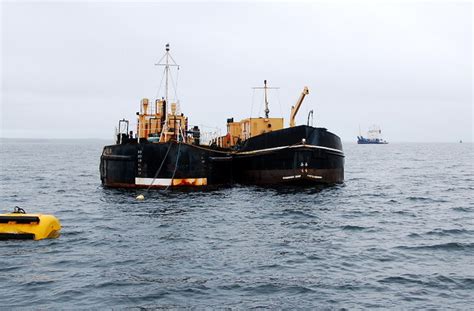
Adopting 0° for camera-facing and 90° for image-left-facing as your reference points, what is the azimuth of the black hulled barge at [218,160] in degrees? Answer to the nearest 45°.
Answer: approximately 315°

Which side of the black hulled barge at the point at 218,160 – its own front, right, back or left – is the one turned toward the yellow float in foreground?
right
